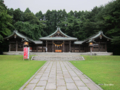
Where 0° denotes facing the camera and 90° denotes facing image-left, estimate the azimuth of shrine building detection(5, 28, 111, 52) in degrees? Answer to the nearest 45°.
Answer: approximately 0°
